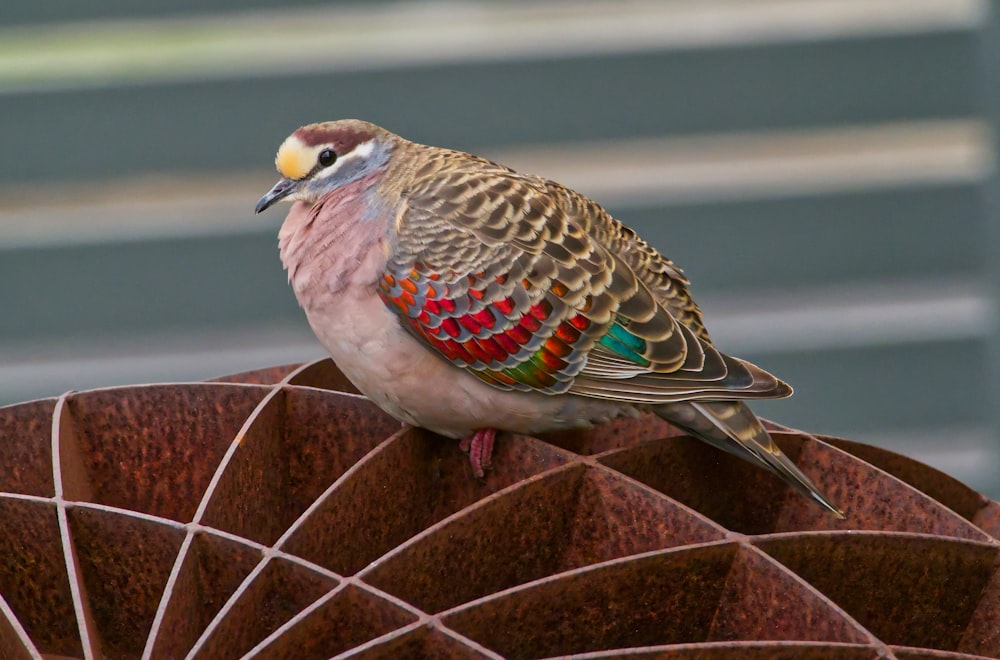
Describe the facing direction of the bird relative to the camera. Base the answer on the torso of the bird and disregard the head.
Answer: to the viewer's left
